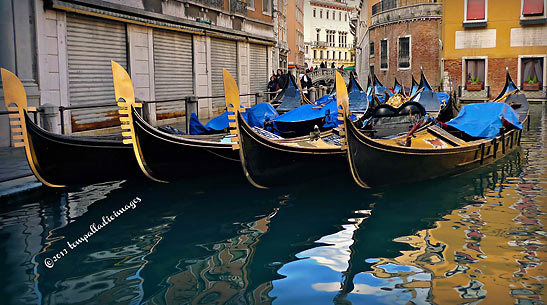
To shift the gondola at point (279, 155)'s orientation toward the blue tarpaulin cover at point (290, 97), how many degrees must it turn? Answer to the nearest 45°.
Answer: approximately 135° to its right

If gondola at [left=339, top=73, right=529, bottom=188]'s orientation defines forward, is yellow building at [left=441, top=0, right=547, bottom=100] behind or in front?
behind

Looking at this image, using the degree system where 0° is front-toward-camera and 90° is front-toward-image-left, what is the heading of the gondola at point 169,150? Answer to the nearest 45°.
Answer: approximately 45°

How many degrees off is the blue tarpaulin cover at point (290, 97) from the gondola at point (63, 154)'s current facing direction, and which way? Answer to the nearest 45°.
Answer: approximately 180°

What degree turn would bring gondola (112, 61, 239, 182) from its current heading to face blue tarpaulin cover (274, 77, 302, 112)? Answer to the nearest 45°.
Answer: approximately 180°

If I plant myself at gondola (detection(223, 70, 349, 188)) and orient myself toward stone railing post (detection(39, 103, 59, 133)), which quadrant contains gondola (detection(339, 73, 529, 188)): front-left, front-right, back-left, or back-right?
back-right

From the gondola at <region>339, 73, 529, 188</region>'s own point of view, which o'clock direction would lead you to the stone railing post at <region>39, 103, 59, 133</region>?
The stone railing post is roughly at 1 o'clock from the gondola.

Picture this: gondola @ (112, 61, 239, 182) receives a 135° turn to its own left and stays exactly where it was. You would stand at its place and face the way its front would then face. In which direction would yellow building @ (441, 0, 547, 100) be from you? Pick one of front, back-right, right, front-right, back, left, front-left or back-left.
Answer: front-left

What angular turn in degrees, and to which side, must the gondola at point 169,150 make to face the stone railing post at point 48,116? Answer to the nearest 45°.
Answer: approximately 45° to its right

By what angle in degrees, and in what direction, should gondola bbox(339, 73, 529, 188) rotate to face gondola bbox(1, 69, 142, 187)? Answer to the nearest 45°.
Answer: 0° — it already faces it
